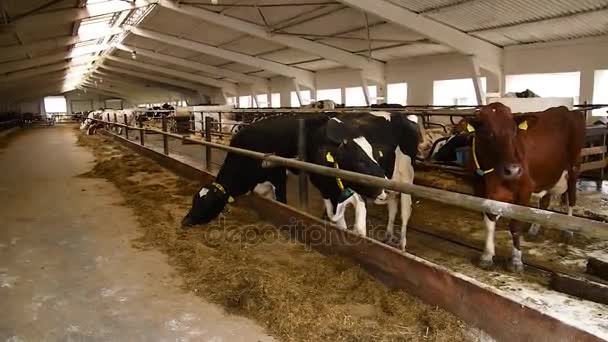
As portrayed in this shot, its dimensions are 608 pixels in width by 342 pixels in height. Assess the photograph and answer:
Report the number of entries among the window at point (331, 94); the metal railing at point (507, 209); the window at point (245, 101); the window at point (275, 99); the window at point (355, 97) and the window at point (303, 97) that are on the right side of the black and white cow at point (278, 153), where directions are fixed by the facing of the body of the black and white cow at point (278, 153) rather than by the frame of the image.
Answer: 5

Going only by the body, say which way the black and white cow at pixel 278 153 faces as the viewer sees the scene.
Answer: to the viewer's left

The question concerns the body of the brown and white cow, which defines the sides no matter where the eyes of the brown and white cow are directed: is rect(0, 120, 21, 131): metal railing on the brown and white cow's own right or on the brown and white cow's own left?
on the brown and white cow's own right

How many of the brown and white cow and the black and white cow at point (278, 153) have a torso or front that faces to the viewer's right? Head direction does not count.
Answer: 0

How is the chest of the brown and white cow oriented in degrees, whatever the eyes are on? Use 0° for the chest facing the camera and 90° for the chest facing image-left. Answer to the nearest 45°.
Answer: approximately 45°

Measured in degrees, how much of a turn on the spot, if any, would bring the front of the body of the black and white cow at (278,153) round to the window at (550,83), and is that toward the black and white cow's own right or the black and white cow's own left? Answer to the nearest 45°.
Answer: approximately 135° to the black and white cow's own right

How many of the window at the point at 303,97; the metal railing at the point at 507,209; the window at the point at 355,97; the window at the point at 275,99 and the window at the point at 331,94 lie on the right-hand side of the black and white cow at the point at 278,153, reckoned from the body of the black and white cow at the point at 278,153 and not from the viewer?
4

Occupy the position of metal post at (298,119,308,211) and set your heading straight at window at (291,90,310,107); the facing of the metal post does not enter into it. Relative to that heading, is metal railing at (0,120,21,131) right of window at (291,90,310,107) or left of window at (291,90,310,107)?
left

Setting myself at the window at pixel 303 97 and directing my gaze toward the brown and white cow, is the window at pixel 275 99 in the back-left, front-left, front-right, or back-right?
back-right

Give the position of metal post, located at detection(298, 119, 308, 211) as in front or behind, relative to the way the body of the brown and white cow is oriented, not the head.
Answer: in front

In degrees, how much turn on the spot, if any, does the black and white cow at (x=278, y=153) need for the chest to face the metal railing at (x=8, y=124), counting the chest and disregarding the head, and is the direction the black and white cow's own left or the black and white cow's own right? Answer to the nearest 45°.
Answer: approximately 45° to the black and white cow's own right
